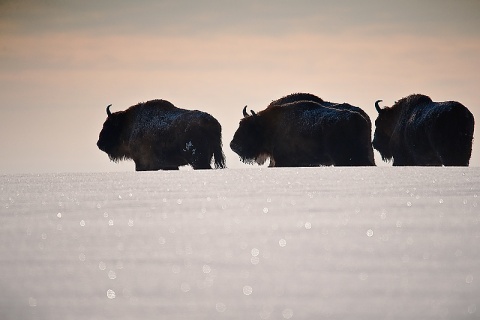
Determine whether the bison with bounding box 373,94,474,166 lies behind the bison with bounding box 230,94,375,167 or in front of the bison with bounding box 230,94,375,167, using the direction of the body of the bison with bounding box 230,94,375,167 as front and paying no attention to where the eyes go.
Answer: behind

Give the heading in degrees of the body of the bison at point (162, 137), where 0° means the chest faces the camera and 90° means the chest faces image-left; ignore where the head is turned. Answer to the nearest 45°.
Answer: approximately 90°

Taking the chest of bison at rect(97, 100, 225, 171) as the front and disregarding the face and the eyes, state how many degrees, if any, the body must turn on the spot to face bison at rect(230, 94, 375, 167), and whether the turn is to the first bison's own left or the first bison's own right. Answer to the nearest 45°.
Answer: approximately 180°

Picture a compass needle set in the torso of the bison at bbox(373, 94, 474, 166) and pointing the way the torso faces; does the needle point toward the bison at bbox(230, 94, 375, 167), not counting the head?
yes

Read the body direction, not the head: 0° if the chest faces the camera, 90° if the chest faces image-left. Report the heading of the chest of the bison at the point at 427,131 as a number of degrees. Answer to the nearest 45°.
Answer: approximately 90°

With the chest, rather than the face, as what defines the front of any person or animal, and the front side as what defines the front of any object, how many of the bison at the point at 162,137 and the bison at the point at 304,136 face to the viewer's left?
2

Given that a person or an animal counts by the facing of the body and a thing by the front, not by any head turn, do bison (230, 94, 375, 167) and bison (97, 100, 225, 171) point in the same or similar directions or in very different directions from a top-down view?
same or similar directions

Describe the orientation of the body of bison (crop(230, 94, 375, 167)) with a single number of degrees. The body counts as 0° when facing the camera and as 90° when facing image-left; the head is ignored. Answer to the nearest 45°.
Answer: approximately 90°

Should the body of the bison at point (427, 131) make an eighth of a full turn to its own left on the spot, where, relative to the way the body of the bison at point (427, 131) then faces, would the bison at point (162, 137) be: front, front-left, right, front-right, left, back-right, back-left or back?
front-right

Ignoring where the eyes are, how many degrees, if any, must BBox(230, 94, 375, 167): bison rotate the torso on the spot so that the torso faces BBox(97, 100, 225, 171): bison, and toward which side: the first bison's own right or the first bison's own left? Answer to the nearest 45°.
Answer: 0° — it already faces it
